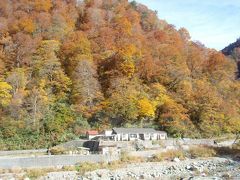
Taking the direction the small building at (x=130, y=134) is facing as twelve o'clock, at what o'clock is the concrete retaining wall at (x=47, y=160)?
The concrete retaining wall is roughly at 1 o'clock from the small building.

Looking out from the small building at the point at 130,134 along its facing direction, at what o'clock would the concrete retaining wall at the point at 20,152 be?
The concrete retaining wall is roughly at 2 o'clock from the small building.

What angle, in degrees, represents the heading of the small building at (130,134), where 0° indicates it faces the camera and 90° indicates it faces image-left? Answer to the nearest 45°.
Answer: approximately 0°

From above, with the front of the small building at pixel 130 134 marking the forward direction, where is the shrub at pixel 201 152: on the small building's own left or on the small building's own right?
on the small building's own left

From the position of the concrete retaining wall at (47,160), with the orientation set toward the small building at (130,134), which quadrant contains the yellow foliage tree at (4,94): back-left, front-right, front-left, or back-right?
front-left

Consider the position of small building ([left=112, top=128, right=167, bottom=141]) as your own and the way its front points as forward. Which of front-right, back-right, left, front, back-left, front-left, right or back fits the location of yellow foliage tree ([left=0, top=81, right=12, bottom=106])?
right

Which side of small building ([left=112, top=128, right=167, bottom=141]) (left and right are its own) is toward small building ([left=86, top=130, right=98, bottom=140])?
right
